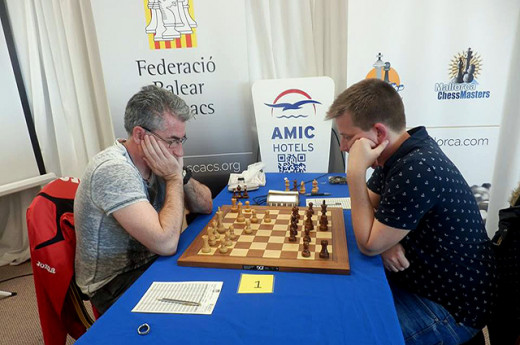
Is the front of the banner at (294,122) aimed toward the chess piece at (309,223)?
yes

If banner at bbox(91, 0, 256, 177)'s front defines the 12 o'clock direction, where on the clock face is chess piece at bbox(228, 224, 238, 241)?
The chess piece is roughly at 12 o'clock from the banner.

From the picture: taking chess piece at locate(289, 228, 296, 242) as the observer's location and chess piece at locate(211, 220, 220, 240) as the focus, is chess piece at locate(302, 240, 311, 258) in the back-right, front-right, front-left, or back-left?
back-left

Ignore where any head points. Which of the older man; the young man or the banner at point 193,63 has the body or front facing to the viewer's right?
the older man

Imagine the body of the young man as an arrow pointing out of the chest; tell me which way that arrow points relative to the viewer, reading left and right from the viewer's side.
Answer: facing to the left of the viewer

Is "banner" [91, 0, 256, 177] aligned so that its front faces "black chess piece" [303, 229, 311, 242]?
yes

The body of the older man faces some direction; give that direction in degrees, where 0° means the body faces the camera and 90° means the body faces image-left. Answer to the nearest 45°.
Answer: approximately 270°
